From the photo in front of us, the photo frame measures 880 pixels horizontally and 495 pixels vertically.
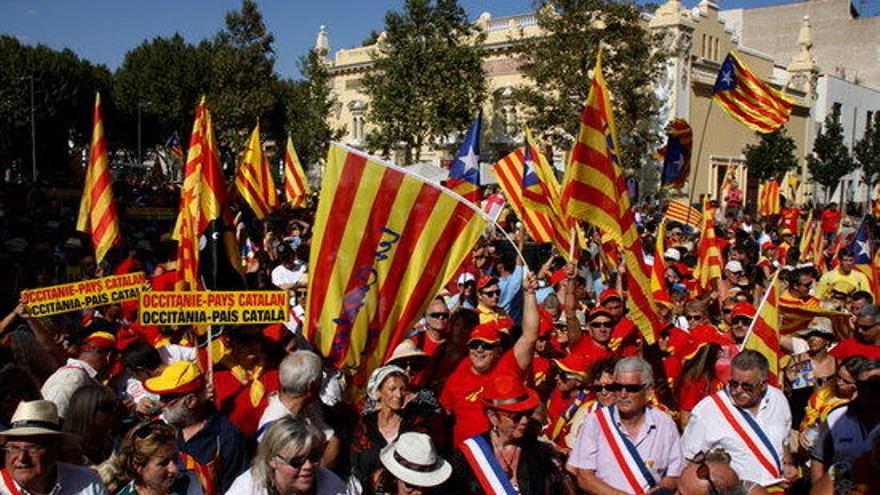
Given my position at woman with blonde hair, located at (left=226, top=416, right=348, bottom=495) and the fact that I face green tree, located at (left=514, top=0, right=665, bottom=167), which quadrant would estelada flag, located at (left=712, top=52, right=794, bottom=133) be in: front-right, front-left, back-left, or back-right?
front-right

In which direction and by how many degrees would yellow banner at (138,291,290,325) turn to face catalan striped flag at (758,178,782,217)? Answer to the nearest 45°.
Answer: approximately 135° to its left

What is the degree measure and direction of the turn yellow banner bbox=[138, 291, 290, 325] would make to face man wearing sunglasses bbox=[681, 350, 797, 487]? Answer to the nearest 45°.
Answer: approximately 45° to its left

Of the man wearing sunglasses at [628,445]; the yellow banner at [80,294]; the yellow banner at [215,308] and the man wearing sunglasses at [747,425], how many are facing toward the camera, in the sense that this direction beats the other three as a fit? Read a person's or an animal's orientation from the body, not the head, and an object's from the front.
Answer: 4

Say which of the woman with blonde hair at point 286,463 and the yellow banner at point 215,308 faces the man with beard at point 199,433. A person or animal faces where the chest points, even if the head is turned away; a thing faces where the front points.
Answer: the yellow banner

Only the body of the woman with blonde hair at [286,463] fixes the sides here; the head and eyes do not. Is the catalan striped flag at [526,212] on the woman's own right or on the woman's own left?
on the woman's own left

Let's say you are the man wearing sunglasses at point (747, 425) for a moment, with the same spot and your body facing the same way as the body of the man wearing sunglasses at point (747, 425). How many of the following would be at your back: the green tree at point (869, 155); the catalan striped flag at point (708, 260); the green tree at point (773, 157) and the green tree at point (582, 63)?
4

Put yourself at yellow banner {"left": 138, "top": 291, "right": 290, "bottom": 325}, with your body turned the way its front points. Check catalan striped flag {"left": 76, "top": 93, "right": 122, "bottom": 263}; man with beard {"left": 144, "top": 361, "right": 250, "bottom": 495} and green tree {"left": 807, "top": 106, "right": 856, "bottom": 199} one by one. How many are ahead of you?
1

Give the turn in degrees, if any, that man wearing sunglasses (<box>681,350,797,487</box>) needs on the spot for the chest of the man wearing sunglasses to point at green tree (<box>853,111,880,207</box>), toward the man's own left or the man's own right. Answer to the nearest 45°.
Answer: approximately 180°

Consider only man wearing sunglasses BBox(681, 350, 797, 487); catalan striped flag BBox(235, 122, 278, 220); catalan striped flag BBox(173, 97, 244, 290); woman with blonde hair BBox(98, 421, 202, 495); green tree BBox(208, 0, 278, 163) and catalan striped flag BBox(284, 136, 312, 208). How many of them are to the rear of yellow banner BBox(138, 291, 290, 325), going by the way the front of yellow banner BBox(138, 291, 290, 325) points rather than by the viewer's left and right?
4

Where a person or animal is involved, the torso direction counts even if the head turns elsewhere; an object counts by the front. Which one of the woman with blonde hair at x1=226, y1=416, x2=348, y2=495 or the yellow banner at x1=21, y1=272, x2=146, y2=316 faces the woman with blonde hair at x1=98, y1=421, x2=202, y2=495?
the yellow banner

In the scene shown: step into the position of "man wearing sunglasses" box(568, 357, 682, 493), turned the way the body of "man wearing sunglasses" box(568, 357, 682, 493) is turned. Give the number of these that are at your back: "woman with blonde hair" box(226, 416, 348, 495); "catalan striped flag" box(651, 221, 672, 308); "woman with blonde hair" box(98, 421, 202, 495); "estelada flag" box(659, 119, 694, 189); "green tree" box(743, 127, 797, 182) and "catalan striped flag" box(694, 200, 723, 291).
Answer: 4

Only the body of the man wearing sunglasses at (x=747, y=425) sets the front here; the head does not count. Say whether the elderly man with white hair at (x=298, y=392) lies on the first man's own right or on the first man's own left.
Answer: on the first man's own right

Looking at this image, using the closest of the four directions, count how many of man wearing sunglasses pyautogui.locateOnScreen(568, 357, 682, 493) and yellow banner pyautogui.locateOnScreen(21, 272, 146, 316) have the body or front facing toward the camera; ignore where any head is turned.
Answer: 2

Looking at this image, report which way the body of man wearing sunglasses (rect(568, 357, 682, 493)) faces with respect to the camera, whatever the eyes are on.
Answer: toward the camera
